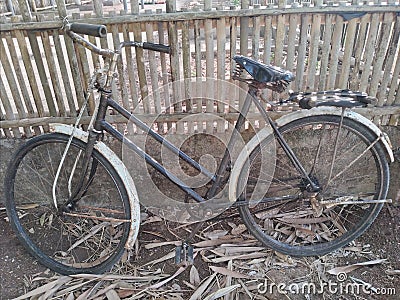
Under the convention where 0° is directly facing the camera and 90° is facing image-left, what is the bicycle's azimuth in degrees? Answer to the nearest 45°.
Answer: approximately 90°
